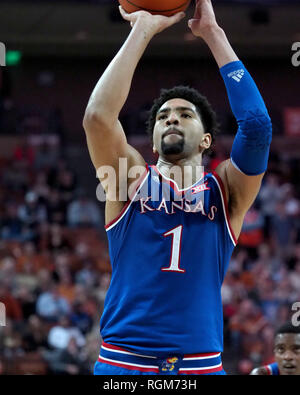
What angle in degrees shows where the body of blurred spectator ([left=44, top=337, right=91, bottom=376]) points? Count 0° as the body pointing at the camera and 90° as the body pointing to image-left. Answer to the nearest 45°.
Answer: approximately 0°

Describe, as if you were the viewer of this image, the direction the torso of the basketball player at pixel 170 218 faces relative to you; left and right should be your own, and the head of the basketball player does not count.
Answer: facing the viewer

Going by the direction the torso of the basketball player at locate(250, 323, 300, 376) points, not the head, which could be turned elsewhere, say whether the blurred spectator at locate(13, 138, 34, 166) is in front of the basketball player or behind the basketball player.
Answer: behind

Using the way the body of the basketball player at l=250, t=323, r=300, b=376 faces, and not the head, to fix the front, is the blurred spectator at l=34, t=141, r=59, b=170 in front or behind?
behind

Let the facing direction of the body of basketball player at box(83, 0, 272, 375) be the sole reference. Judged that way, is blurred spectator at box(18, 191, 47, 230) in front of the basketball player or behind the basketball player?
behind

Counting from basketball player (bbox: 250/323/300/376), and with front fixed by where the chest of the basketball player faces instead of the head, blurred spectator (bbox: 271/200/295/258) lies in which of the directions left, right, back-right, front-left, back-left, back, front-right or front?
back

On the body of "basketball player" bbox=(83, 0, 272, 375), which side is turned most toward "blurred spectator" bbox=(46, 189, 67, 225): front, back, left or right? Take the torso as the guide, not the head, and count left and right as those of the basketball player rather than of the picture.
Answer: back

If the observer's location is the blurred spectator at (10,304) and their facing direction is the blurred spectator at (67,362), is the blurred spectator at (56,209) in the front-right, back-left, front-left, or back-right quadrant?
back-left

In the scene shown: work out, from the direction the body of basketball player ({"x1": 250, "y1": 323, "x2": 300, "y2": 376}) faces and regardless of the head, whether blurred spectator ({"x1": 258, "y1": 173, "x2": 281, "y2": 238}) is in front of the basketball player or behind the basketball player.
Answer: behind

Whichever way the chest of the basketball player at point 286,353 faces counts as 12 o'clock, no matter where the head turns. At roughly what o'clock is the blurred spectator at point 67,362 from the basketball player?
The blurred spectator is roughly at 5 o'clock from the basketball player.

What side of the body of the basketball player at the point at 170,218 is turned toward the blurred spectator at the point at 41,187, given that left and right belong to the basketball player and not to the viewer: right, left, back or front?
back
